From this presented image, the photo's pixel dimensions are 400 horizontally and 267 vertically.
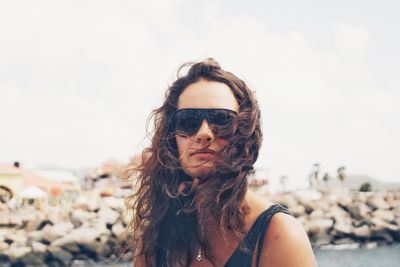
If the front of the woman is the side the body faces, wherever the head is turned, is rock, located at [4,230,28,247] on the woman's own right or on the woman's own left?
on the woman's own right

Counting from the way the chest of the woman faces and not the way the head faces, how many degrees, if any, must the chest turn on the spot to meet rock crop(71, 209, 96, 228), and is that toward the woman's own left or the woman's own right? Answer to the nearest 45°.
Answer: approximately 135° to the woman's own right

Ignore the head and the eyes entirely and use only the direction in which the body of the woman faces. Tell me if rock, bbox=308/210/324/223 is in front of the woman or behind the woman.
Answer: behind

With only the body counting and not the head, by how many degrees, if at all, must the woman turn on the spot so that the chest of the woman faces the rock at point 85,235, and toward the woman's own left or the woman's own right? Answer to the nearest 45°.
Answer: approximately 135° to the woman's own right

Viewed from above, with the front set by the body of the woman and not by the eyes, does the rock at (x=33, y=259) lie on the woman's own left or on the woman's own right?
on the woman's own right

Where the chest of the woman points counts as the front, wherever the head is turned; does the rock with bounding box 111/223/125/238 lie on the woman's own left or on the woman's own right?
on the woman's own right

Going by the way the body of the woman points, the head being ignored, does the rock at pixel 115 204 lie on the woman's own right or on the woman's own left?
on the woman's own right

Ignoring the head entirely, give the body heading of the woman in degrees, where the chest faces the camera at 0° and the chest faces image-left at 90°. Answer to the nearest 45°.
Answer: approximately 45°
